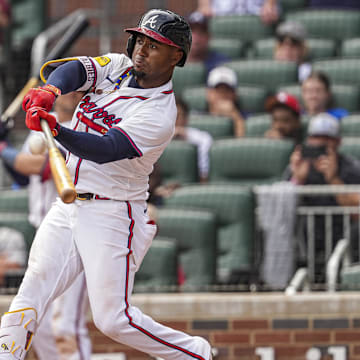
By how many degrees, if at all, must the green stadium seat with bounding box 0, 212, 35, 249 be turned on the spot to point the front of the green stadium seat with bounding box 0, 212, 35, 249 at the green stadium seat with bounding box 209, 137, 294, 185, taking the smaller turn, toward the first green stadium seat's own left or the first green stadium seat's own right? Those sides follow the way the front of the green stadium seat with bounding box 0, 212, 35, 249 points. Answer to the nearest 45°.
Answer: approximately 90° to the first green stadium seat's own left

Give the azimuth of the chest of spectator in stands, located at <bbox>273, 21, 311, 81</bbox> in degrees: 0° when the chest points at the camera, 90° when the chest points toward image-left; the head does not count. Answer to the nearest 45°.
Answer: approximately 0°

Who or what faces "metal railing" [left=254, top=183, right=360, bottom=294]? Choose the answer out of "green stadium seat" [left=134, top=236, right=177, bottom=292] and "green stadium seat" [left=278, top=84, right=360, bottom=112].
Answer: "green stadium seat" [left=278, top=84, right=360, bottom=112]

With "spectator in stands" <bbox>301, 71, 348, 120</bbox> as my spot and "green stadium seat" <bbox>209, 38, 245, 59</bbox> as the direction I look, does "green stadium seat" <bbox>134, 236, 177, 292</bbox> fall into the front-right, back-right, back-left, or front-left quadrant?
back-left

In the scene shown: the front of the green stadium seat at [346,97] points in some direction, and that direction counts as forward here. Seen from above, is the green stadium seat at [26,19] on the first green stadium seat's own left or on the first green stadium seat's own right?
on the first green stadium seat's own right

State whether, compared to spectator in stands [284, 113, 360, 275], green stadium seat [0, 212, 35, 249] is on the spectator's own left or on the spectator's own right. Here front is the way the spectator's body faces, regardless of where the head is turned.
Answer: on the spectator's own right

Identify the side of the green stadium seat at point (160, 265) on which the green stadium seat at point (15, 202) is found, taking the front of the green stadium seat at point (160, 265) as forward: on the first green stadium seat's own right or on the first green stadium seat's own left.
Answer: on the first green stadium seat's own right

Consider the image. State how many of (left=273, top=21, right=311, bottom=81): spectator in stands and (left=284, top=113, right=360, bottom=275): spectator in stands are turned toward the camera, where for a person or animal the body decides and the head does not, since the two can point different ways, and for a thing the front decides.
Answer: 2

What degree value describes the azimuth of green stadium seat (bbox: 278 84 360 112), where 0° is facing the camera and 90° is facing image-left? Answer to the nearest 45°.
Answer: approximately 0°

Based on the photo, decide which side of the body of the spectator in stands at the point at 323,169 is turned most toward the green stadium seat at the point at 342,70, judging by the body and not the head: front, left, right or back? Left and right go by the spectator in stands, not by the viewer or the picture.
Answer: back
